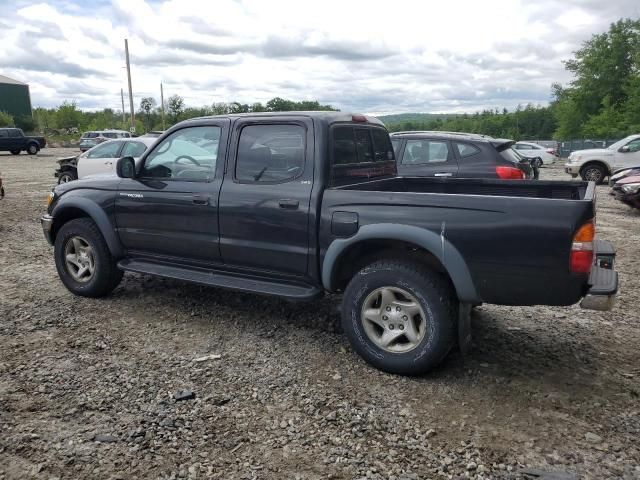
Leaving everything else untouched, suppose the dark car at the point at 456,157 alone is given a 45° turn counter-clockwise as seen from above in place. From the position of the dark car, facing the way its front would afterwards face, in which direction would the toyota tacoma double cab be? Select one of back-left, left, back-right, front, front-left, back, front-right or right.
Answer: front-left

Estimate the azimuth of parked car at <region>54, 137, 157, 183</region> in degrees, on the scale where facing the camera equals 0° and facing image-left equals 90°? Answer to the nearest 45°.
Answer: approximately 90°

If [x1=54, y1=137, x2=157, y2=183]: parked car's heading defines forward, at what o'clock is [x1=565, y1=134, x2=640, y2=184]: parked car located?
[x1=565, y1=134, x2=640, y2=184]: parked car is roughly at 6 o'clock from [x1=54, y1=137, x2=157, y2=183]: parked car.

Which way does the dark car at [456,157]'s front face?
to the viewer's left

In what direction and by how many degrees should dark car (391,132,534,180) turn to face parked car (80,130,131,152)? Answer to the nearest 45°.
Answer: approximately 45° to its right
